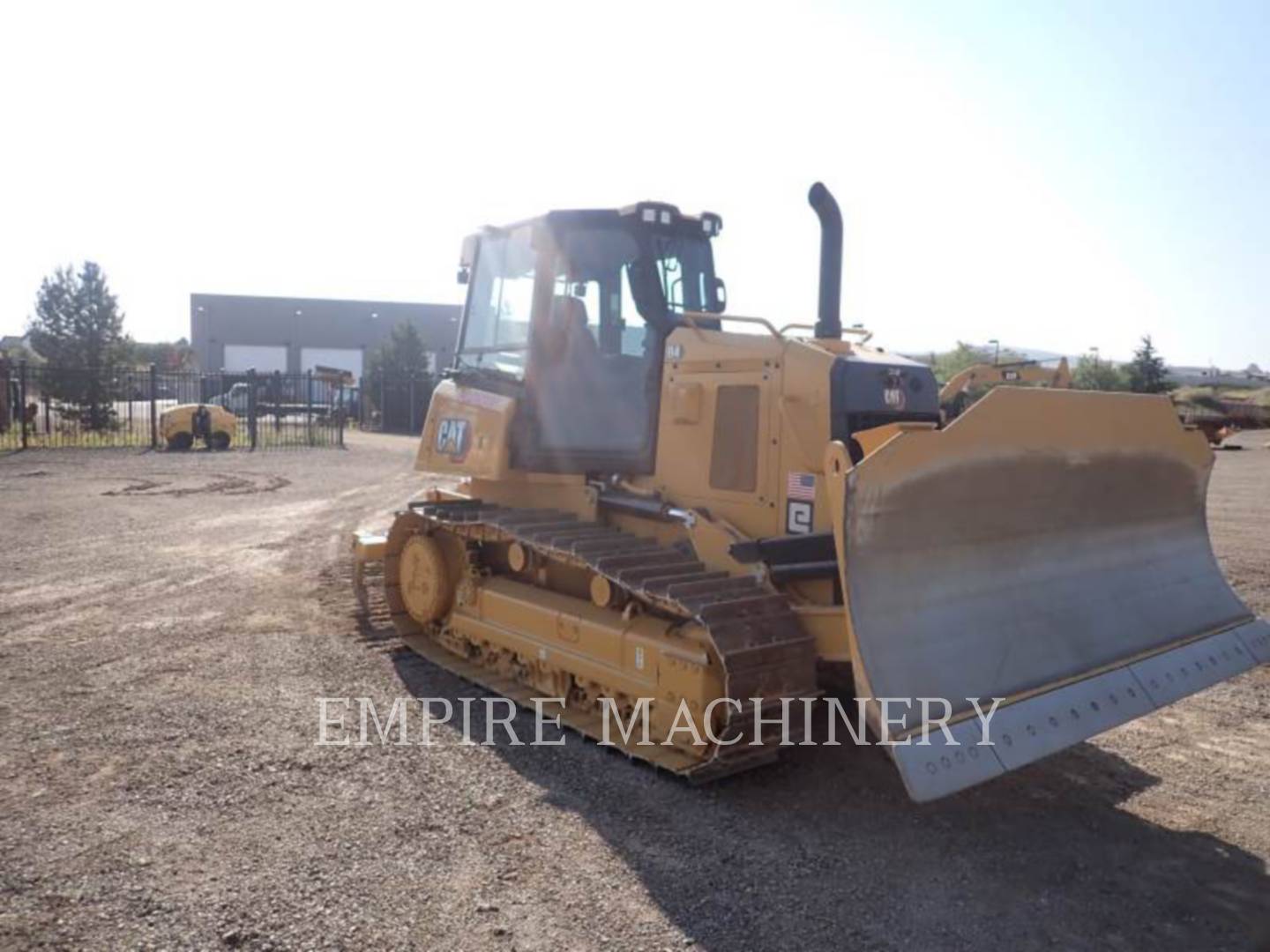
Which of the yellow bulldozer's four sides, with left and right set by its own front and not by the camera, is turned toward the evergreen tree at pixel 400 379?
back

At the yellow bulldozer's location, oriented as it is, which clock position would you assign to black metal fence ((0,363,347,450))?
The black metal fence is roughly at 6 o'clock from the yellow bulldozer.

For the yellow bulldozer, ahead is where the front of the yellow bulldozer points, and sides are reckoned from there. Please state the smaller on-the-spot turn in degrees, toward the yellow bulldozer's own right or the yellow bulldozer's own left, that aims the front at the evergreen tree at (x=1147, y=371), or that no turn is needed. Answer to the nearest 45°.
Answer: approximately 135° to the yellow bulldozer's own left

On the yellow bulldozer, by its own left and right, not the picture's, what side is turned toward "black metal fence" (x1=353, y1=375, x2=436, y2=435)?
back

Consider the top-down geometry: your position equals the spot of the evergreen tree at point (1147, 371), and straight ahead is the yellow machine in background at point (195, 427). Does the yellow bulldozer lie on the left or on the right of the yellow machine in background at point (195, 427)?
left

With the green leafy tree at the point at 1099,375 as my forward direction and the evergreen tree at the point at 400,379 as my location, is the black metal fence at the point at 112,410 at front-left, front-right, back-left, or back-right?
back-right

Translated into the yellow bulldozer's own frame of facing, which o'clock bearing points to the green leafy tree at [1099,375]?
The green leafy tree is roughly at 8 o'clock from the yellow bulldozer.

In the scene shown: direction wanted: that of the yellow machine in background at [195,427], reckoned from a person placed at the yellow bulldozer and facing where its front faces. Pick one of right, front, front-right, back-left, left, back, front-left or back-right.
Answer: back

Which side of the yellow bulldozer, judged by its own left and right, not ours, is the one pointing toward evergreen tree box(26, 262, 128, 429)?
back

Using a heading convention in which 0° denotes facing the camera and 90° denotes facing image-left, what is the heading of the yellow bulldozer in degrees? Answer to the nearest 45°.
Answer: approximately 315°
